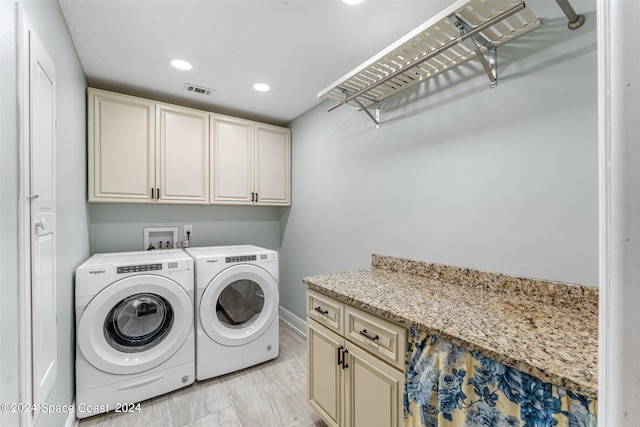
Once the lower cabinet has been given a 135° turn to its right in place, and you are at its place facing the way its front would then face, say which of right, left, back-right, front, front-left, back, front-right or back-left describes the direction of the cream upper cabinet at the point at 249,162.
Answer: front-left

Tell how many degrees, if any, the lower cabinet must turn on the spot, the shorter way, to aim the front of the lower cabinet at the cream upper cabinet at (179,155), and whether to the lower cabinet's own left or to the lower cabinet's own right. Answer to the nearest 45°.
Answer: approximately 90° to the lower cabinet's own right

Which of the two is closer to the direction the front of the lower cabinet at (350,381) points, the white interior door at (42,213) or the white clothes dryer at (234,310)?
the white interior door

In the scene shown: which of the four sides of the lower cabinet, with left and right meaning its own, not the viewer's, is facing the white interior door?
front

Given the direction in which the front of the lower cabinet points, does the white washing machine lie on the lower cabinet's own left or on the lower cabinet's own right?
on the lower cabinet's own right

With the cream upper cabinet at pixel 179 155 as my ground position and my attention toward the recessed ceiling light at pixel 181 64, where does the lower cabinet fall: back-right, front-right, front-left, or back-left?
front-left

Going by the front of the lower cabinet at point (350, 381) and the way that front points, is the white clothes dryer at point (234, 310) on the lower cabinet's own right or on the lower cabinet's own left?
on the lower cabinet's own right

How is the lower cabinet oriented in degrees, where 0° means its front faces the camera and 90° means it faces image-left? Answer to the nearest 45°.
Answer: approximately 45°
